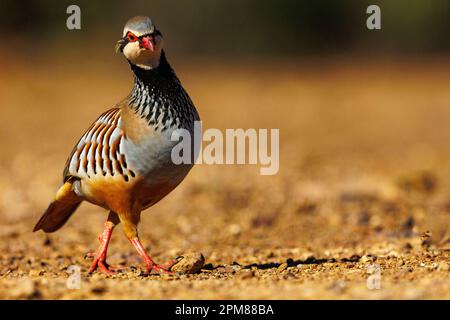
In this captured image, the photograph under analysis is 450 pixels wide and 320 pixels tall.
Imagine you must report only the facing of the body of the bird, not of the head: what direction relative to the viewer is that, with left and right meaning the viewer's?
facing the viewer and to the right of the viewer
